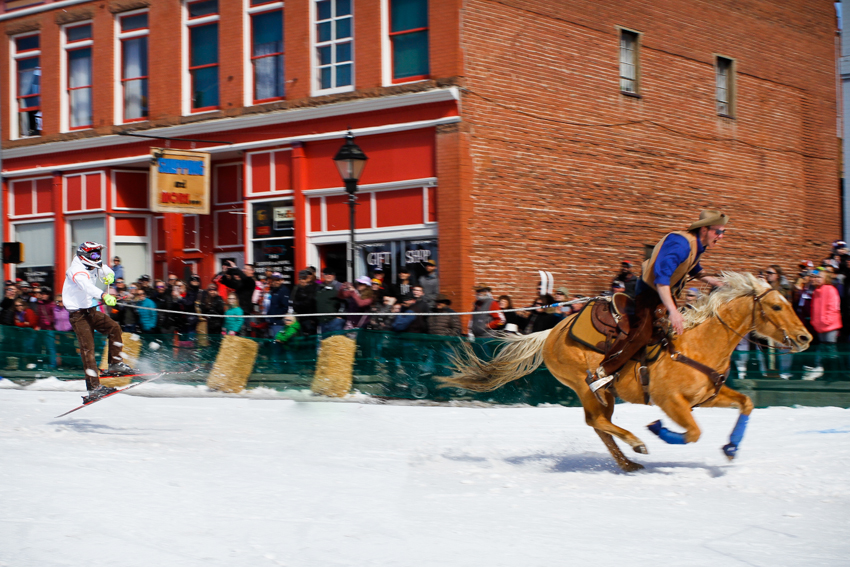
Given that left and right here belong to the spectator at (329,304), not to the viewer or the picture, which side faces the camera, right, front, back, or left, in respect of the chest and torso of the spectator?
front

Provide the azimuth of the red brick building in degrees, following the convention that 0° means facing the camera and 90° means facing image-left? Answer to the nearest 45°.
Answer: approximately 45°

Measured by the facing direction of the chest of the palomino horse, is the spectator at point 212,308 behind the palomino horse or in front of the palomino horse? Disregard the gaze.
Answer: behind

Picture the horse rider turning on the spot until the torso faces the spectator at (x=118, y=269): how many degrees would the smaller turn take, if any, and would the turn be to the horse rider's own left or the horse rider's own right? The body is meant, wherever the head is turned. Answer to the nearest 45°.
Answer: approximately 135° to the horse rider's own left

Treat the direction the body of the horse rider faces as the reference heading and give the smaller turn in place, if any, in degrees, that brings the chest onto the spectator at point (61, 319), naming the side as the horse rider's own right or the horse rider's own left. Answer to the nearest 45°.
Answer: approximately 135° to the horse rider's own left

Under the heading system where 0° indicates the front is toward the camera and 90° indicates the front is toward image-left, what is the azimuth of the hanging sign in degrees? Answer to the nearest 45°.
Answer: approximately 0°

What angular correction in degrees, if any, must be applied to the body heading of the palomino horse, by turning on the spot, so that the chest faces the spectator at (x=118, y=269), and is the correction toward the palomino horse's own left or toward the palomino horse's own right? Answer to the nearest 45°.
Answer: approximately 135° to the palomino horse's own left

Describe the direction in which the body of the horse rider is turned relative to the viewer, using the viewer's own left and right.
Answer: facing to the right of the viewer

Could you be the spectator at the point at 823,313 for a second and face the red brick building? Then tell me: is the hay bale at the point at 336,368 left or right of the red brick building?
left

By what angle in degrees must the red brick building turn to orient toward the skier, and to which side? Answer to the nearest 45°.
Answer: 0° — it already faces them

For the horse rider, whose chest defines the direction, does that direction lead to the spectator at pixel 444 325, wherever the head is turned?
no

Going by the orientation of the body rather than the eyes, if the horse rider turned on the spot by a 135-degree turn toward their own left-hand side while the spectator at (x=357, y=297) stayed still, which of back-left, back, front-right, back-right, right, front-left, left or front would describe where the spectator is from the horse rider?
front

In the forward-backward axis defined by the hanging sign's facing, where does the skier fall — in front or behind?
in front

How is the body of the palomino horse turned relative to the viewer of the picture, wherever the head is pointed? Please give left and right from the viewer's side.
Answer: facing to the right of the viewer

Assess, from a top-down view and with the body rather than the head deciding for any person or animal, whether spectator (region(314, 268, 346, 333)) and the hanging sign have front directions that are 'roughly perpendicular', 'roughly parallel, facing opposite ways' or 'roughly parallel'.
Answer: roughly parallel

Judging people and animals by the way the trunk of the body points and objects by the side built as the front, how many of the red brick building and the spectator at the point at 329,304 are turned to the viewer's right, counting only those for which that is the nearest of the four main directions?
0

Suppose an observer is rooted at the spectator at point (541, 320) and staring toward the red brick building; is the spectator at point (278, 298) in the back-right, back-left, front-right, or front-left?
front-left
